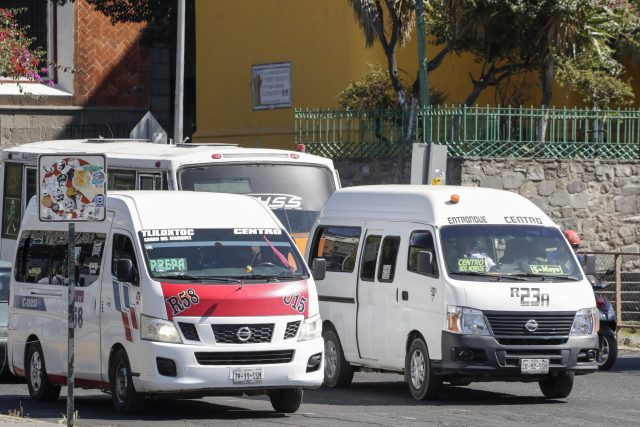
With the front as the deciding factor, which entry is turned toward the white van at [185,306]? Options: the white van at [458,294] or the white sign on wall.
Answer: the white sign on wall

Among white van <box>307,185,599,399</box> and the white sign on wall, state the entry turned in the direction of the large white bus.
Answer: the white sign on wall

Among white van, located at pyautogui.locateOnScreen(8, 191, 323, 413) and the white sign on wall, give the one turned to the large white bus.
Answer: the white sign on wall

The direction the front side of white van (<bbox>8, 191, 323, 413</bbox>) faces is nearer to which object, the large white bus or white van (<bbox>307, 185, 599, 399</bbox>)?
the white van

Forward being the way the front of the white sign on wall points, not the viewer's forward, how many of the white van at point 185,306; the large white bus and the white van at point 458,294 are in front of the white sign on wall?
3

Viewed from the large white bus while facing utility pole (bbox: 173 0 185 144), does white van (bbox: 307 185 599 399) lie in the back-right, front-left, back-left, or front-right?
back-right

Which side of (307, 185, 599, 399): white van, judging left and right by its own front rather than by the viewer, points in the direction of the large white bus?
back

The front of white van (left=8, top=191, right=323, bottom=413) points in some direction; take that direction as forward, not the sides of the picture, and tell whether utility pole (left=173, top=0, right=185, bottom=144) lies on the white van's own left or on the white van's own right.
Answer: on the white van's own left

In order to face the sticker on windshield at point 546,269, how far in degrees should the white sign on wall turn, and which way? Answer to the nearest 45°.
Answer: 0° — it already faces it

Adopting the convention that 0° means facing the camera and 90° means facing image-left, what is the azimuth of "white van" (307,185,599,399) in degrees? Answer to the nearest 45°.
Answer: approximately 315°
